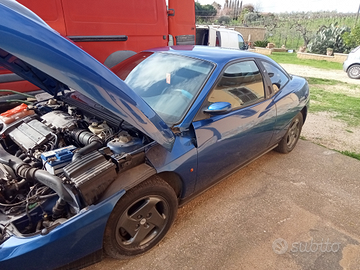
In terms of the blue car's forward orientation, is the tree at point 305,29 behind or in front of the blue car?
behind

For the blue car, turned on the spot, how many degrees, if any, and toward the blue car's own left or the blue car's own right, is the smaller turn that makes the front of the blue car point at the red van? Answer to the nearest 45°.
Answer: approximately 135° to the blue car's own right

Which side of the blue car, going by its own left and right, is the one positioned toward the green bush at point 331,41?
back

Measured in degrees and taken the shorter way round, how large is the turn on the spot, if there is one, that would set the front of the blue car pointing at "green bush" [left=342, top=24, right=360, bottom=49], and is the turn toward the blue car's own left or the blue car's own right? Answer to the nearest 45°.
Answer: approximately 180°

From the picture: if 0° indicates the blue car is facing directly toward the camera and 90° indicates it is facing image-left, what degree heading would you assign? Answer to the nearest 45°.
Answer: approximately 45°

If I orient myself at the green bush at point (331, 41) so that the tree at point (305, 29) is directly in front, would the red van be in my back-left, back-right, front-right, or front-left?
back-left

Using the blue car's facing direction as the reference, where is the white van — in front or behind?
behind

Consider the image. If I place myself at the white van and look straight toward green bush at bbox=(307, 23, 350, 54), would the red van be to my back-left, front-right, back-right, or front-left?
back-right
